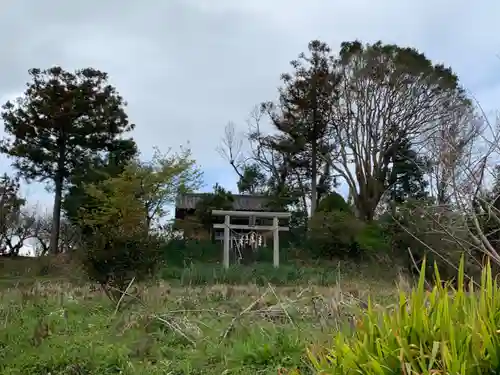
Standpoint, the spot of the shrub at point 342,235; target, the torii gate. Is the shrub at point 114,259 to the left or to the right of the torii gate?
left

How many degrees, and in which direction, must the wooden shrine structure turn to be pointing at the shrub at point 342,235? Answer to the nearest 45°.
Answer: approximately 90° to its left

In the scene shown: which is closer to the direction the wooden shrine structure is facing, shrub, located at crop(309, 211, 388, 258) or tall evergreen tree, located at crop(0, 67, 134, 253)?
the shrub

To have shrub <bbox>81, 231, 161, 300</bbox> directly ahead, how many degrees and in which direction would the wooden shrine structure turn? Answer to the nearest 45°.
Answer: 0° — it already faces it

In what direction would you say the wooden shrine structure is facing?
toward the camera

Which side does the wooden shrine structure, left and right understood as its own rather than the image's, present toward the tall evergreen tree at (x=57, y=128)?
right
